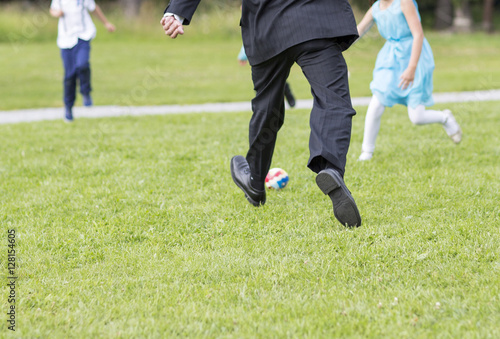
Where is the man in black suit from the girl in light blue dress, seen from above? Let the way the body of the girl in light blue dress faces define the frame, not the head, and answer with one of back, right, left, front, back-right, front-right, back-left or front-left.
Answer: front-left

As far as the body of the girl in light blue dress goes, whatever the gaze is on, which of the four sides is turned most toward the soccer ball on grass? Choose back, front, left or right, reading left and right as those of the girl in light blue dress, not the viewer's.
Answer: front
